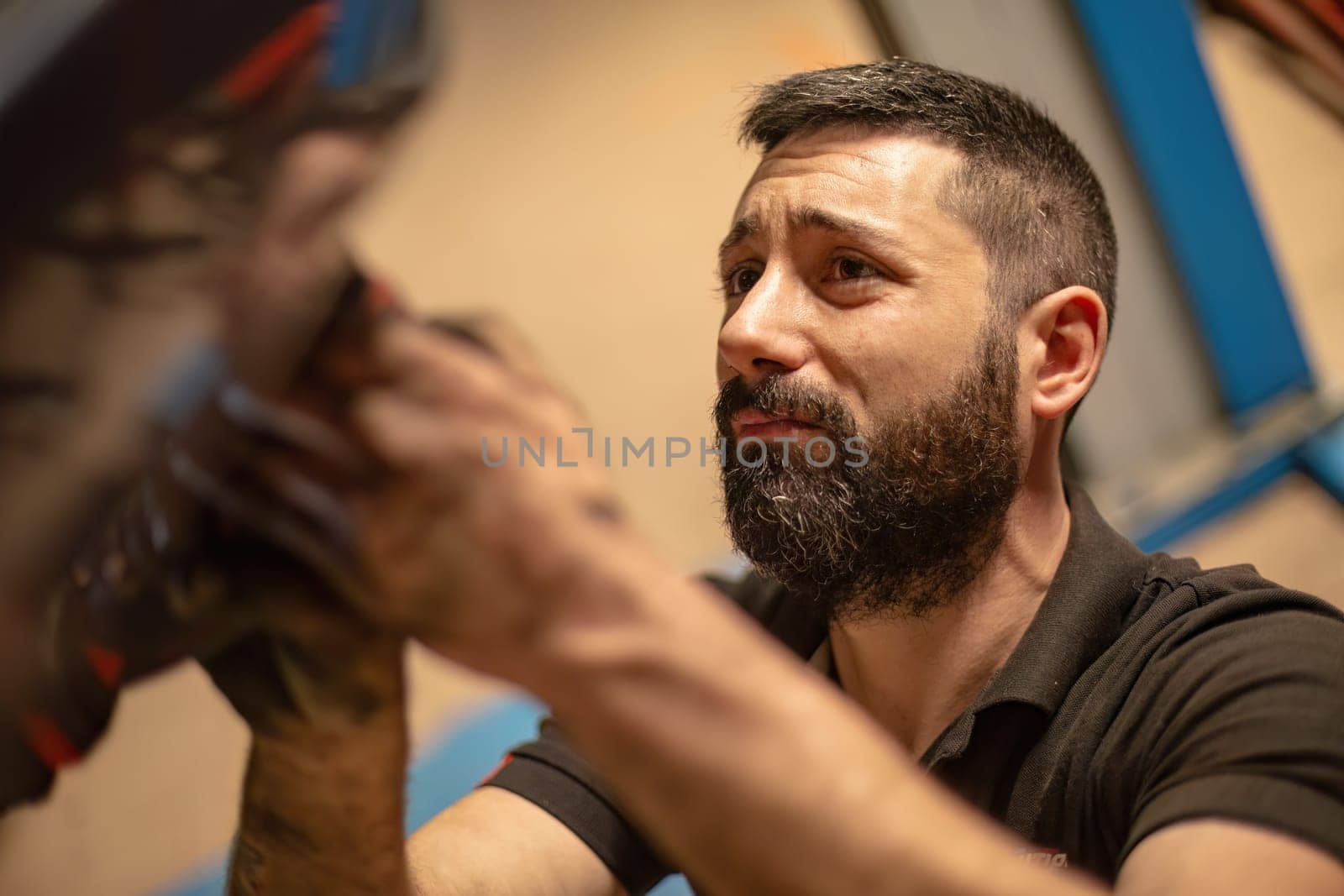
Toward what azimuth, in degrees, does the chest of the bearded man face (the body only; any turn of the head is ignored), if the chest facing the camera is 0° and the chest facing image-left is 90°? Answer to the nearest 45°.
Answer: approximately 45°

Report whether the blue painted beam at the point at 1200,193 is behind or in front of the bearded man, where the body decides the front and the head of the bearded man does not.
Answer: behind

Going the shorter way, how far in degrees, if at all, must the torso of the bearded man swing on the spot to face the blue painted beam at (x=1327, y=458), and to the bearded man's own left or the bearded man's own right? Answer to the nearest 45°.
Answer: approximately 180°
